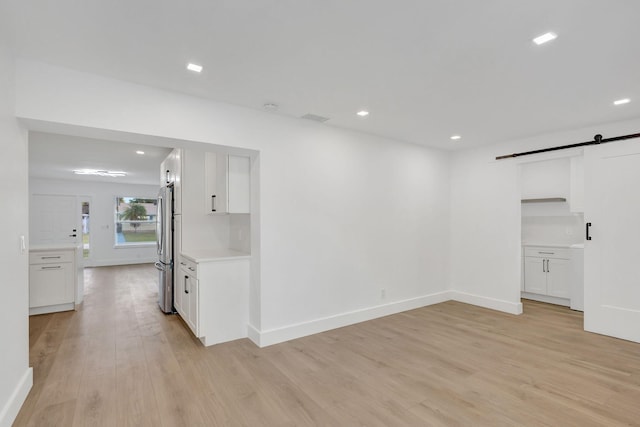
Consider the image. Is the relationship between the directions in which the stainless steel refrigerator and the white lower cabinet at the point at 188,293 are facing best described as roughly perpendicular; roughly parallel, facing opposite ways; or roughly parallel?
roughly parallel

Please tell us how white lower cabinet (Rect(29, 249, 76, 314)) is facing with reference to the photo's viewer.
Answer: facing the viewer

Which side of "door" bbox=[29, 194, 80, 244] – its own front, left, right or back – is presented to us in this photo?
front

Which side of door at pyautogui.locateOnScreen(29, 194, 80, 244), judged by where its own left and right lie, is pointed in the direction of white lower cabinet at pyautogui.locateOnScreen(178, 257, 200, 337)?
front

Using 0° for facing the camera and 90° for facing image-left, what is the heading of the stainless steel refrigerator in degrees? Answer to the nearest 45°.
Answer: approximately 90°

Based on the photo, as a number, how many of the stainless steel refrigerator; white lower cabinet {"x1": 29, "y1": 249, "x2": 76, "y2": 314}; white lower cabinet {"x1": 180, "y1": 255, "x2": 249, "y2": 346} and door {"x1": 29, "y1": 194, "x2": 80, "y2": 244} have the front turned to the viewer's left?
2

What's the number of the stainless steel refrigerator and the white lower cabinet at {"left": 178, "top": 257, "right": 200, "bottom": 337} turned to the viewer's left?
2

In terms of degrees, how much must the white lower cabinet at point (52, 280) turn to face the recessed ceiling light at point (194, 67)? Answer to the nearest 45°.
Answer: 0° — it already faces it

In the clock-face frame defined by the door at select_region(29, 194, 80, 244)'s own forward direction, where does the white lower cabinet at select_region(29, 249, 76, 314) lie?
The white lower cabinet is roughly at 12 o'clock from the door.
